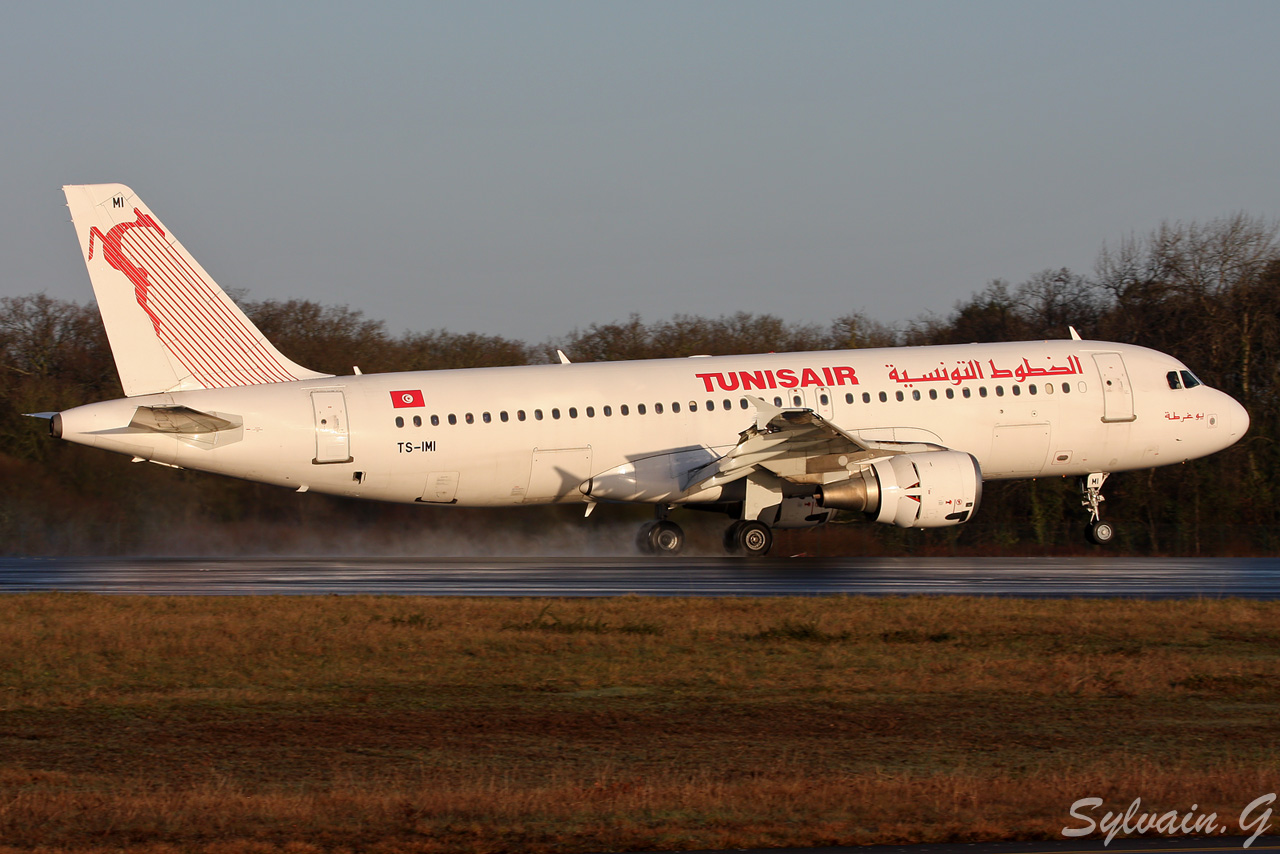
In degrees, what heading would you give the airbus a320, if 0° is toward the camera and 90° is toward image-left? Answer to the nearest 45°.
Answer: approximately 270°
